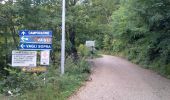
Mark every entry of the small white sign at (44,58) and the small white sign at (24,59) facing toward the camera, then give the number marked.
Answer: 2

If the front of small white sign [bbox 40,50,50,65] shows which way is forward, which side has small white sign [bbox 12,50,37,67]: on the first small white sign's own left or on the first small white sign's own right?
on the first small white sign's own right

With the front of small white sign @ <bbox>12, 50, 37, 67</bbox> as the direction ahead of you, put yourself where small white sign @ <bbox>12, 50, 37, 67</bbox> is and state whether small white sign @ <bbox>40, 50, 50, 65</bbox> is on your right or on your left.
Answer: on your left

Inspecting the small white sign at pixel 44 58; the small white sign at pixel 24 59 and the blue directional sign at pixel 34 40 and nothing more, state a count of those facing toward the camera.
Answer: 3

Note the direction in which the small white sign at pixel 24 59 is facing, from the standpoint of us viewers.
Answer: facing the viewer

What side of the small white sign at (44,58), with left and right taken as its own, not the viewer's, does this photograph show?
front
